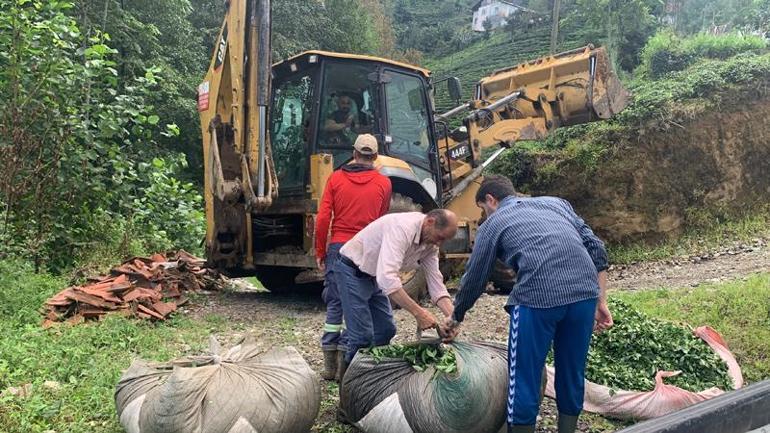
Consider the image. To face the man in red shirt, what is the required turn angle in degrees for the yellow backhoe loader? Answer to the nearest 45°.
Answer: approximately 135° to its right

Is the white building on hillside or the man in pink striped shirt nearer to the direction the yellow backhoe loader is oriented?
the white building on hillside

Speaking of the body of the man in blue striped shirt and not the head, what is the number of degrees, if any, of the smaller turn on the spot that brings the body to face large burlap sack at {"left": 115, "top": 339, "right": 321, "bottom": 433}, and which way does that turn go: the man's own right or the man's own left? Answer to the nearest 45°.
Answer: approximately 45° to the man's own left

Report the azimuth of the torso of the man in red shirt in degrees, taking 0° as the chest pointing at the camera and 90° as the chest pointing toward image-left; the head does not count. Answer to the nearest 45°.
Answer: approximately 180°

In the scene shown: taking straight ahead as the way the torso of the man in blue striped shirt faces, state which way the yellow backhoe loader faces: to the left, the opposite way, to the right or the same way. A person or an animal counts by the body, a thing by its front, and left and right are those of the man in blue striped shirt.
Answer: to the right

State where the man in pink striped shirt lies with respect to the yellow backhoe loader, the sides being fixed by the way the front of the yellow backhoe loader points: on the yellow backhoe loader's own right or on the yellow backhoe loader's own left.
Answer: on the yellow backhoe loader's own right

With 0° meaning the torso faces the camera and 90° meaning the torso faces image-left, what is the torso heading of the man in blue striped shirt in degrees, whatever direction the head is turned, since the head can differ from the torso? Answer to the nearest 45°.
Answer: approximately 135°

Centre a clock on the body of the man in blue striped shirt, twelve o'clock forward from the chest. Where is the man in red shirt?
The man in red shirt is roughly at 12 o'clock from the man in blue striped shirt.

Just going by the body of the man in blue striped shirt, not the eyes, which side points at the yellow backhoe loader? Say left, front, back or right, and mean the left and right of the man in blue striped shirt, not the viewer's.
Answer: front

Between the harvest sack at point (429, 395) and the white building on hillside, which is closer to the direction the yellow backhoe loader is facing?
the white building on hillside

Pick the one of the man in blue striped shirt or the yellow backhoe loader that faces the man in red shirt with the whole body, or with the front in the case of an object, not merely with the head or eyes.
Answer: the man in blue striped shirt

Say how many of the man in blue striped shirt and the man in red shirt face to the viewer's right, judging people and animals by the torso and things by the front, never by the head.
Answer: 0

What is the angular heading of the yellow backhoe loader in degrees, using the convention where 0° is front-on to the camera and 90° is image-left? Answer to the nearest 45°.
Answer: approximately 225°

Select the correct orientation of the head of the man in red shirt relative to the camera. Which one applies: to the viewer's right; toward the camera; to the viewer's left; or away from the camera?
away from the camera
